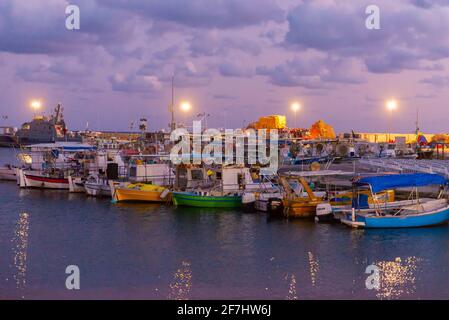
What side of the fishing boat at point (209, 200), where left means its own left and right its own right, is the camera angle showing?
left

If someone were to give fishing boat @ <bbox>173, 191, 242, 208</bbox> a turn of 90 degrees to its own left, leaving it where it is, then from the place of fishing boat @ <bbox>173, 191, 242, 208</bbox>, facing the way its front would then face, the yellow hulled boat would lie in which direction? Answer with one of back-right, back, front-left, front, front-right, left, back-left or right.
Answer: back-right

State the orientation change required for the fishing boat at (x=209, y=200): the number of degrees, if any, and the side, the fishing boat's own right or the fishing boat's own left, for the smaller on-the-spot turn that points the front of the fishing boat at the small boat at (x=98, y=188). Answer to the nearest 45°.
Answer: approximately 45° to the fishing boat's own right

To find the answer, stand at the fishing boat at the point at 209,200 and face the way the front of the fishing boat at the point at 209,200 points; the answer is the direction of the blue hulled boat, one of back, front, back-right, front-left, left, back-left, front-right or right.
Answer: back-left
